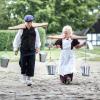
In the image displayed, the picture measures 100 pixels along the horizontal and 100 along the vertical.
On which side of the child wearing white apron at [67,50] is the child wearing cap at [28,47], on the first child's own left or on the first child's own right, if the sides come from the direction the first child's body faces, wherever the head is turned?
on the first child's own right

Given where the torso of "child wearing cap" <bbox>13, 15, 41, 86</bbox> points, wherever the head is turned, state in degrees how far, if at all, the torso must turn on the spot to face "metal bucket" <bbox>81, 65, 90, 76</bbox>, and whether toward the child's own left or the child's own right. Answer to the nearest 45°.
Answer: approximately 135° to the child's own left

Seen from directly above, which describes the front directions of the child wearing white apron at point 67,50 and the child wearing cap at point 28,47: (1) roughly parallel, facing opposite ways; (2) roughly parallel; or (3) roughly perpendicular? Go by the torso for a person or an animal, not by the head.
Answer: roughly parallel

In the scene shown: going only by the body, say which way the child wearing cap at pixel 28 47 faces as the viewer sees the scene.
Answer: toward the camera

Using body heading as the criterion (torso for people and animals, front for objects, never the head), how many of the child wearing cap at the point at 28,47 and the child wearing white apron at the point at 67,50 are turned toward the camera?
2
